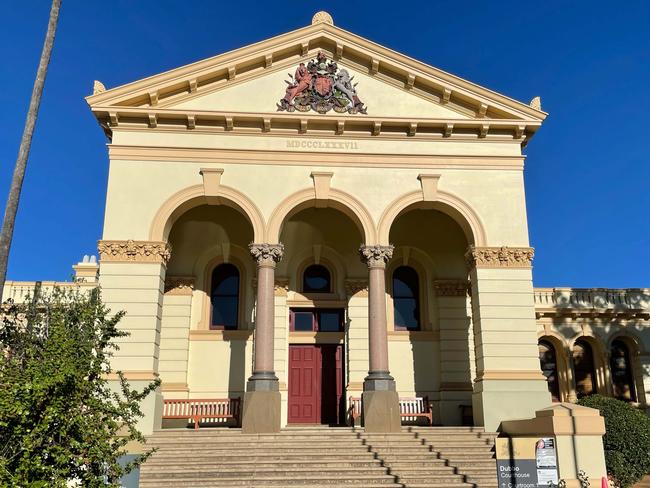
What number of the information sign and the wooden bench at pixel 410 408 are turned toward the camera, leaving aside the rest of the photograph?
2

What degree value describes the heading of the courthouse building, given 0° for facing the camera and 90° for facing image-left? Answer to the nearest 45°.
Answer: approximately 0°

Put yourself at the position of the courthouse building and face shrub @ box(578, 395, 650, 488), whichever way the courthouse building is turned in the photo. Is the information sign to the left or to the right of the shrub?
right

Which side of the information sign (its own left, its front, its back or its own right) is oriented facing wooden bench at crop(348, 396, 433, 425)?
back

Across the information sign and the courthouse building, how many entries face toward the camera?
2

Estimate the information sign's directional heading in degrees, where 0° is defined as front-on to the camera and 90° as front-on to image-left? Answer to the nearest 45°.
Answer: approximately 0°

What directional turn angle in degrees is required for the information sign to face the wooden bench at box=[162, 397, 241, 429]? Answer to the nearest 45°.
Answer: approximately 135° to its right

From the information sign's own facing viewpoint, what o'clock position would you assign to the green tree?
The green tree is roughly at 2 o'clock from the information sign.
